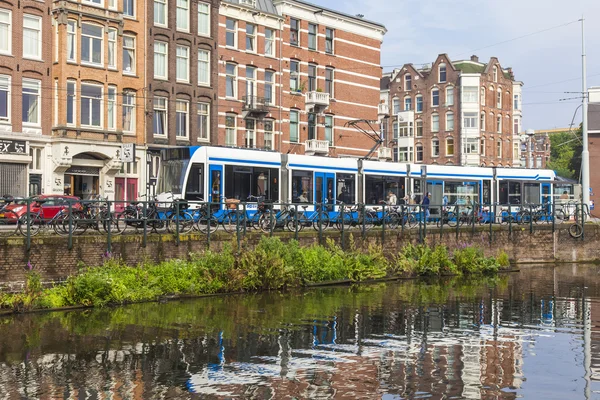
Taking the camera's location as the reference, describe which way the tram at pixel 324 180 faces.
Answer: facing the viewer and to the left of the viewer

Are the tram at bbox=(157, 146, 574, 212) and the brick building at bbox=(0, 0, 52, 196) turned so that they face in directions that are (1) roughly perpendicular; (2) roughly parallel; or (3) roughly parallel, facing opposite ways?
roughly perpendicular

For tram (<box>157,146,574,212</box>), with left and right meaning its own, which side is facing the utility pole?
back

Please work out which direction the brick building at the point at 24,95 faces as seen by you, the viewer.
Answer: facing the viewer

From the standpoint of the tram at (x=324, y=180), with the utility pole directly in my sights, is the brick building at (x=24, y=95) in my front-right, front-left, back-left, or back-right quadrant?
back-left

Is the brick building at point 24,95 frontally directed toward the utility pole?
no

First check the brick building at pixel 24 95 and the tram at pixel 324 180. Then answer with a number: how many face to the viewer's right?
0

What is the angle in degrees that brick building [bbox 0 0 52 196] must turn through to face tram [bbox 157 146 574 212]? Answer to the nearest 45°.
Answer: approximately 45° to its left

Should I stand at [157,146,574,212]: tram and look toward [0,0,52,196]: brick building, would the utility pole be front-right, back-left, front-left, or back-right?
back-right
